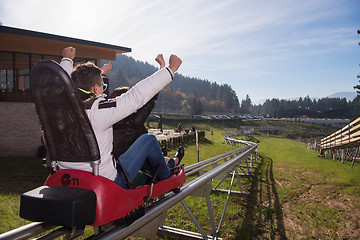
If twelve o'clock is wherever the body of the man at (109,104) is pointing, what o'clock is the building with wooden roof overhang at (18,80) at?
The building with wooden roof overhang is roughly at 10 o'clock from the man.

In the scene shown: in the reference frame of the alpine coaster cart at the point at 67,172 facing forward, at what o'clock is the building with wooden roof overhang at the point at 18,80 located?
The building with wooden roof overhang is roughly at 10 o'clock from the alpine coaster cart.

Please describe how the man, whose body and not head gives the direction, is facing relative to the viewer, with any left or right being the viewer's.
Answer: facing away from the viewer and to the right of the viewer

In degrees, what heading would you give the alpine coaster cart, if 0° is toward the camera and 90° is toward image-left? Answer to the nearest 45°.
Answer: approximately 225°
